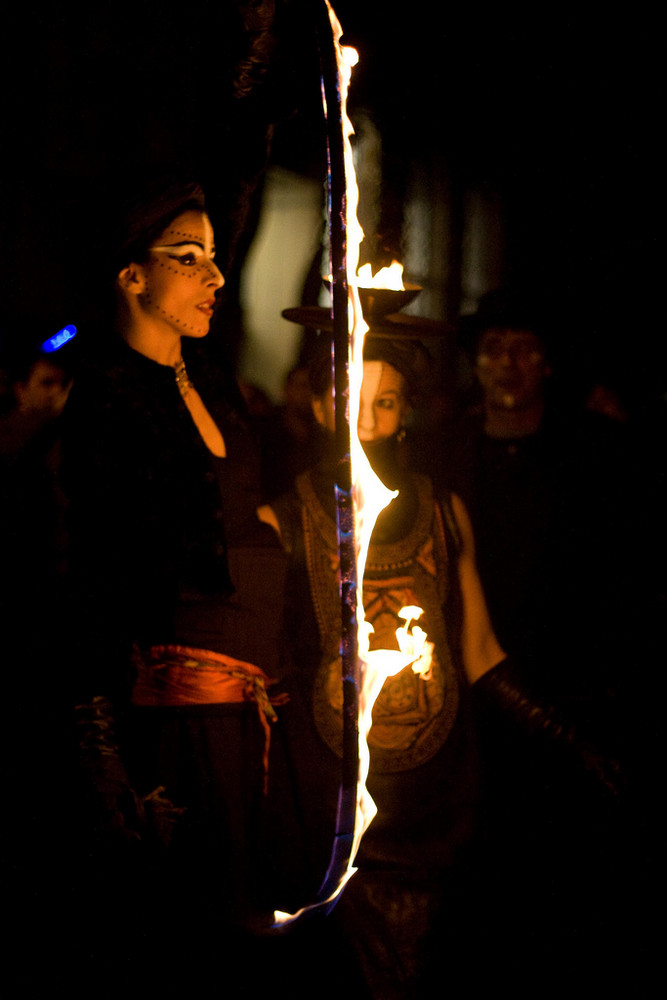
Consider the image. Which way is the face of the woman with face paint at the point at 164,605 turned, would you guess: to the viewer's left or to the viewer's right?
to the viewer's right

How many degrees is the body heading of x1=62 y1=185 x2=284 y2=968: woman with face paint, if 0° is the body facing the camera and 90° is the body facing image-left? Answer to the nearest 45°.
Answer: approximately 315°

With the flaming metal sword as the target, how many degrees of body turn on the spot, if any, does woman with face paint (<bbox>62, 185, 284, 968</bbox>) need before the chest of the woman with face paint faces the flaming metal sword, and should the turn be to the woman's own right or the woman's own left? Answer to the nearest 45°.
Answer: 0° — they already face it
